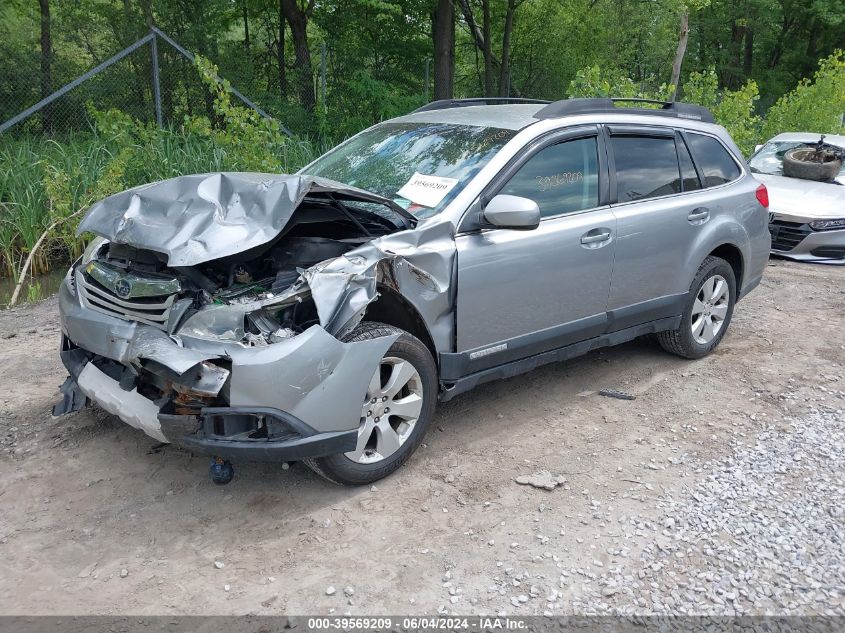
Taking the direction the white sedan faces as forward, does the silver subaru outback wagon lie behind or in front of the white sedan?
in front

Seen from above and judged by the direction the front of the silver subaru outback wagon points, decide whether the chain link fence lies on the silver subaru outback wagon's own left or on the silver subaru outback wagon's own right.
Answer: on the silver subaru outback wagon's own right

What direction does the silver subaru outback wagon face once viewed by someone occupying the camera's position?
facing the viewer and to the left of the viewer

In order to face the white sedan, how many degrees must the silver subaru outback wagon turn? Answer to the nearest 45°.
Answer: approximately 180°

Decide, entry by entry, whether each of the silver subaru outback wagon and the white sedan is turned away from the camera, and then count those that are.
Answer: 0

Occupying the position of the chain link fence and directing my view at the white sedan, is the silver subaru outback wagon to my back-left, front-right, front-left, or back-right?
front-right

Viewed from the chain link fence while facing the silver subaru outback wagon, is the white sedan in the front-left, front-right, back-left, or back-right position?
front-left

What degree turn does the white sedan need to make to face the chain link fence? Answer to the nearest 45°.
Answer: approximately 45° to its right
